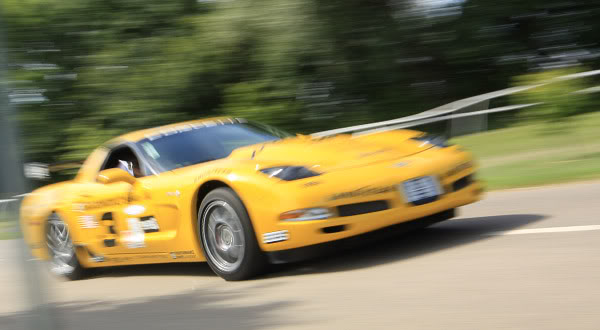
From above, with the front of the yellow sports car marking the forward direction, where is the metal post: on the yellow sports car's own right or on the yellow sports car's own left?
on the yellow sports car's own right

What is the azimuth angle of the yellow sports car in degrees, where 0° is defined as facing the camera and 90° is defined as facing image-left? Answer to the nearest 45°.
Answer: approximately 315°

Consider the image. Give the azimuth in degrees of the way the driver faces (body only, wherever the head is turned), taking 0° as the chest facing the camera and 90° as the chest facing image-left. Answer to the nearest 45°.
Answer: approximately 315°
